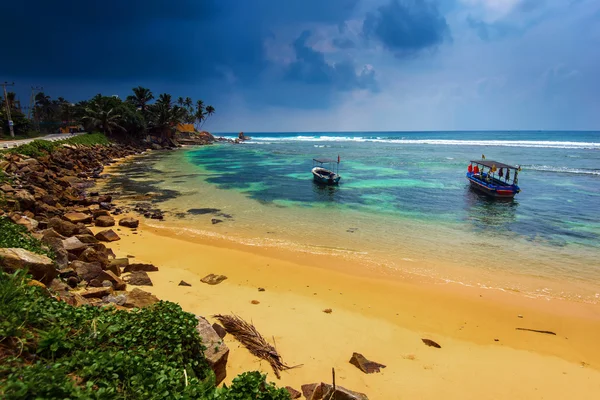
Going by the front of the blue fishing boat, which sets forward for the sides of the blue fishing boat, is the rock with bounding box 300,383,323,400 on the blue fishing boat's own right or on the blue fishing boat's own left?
on the blue fishing boat's own left

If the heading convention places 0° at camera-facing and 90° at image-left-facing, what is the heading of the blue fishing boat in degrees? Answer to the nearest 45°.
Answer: approximately 135°

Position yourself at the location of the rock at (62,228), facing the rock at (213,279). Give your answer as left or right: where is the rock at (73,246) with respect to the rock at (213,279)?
right
